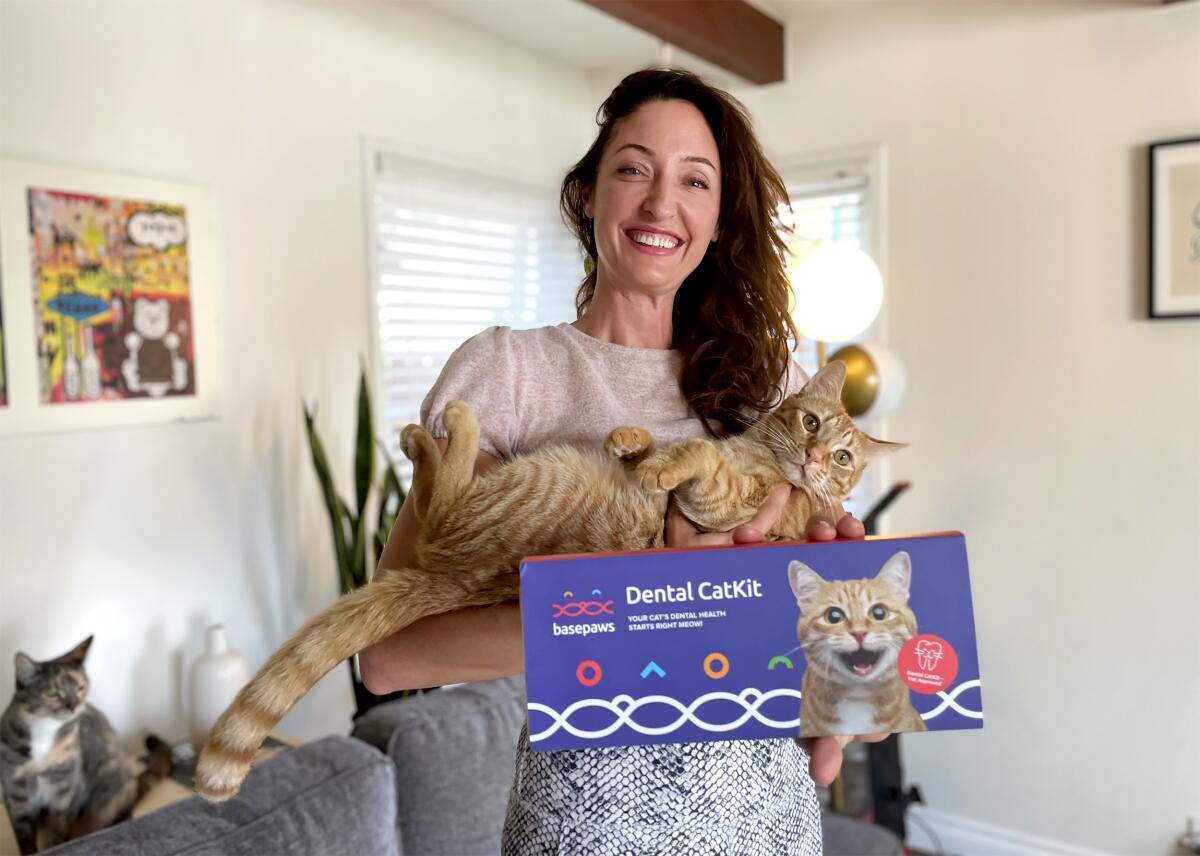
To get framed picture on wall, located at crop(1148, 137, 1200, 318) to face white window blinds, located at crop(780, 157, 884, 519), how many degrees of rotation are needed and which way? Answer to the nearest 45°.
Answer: approximately 45° to its right

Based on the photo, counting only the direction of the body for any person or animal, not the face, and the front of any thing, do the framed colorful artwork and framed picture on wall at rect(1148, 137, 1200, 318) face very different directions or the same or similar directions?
very different directions

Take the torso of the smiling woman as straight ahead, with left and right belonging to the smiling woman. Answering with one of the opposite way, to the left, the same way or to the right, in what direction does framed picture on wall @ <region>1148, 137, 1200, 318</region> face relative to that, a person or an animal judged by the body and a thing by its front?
to the right

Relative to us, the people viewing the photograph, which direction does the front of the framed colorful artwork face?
facing the viewer and to the right of the viewer

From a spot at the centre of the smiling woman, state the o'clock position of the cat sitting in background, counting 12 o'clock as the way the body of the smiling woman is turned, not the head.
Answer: The cat sitting in background is roughly at 4 o'clock from the smiling woman.

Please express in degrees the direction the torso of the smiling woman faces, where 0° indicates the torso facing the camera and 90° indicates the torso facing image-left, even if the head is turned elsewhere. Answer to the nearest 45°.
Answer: approximately 0°

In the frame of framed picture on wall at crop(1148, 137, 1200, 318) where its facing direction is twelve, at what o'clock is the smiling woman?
The smiling woman is roughly at 11 o'clock from the framed picture on wall.

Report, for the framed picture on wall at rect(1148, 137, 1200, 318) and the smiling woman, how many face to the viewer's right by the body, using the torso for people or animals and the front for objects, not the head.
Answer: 0

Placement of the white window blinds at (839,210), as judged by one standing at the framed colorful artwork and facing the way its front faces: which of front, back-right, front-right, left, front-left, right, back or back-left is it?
front-left
